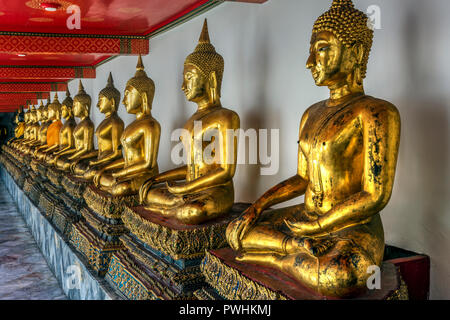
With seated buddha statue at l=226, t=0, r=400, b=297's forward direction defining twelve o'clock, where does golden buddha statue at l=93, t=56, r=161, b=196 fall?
The golden buddha statue is roughly at 3 o'clock from the seated buddha statue.

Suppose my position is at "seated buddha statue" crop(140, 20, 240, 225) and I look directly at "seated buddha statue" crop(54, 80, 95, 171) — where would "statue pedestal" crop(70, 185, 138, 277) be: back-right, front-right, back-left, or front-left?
front-left

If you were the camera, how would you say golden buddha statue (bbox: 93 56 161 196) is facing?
facing the viewer and to the left of the viewer

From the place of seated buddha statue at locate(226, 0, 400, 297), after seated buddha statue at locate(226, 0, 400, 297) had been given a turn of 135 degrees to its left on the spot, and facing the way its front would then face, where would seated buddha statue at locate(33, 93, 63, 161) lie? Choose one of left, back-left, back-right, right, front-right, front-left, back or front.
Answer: back-left

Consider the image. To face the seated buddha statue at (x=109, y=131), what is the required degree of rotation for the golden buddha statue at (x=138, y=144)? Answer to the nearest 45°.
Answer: approximately 135° to its right

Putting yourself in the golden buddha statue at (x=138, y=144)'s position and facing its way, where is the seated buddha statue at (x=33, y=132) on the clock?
The seated buddha statue is roughly at 4 o'clock from the golden buddha statue.

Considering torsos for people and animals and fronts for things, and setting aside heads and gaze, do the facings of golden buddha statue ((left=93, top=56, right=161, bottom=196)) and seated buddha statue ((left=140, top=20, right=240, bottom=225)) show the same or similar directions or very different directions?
same or similar directions

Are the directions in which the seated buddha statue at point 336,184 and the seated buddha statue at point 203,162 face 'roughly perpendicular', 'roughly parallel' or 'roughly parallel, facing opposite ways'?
roughly parallel

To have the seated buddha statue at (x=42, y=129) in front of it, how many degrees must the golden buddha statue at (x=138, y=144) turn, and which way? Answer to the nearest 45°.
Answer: approximately 135° to its right

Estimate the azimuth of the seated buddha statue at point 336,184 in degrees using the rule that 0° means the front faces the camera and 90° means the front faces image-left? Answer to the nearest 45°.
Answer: approximately 45°

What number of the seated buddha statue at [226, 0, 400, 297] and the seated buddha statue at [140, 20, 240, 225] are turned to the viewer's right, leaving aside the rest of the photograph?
0

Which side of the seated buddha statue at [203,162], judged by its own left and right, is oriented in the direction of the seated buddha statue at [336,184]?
left

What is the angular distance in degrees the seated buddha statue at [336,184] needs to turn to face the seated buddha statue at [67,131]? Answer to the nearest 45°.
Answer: approximately 90° to its right

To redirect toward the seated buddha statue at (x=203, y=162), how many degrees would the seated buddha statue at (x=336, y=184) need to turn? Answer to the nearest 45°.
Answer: approximately 90° to its right

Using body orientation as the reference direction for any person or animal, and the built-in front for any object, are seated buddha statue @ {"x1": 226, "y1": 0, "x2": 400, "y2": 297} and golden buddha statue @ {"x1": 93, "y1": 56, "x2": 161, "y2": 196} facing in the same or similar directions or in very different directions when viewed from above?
same or similar directions

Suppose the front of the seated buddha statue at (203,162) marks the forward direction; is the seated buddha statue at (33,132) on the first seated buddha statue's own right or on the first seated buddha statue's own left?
on the first seated buddha statue's own right
